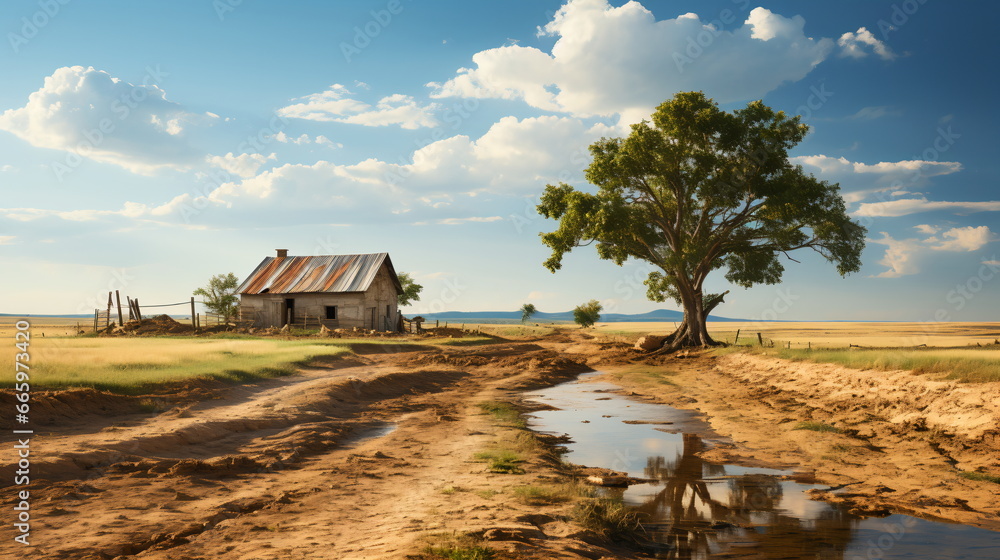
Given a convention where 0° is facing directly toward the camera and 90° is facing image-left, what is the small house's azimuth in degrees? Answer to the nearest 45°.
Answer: approximately 45°
